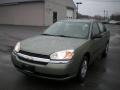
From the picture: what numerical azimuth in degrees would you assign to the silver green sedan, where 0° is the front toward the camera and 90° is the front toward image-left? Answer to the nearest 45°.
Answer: approximately 45°
